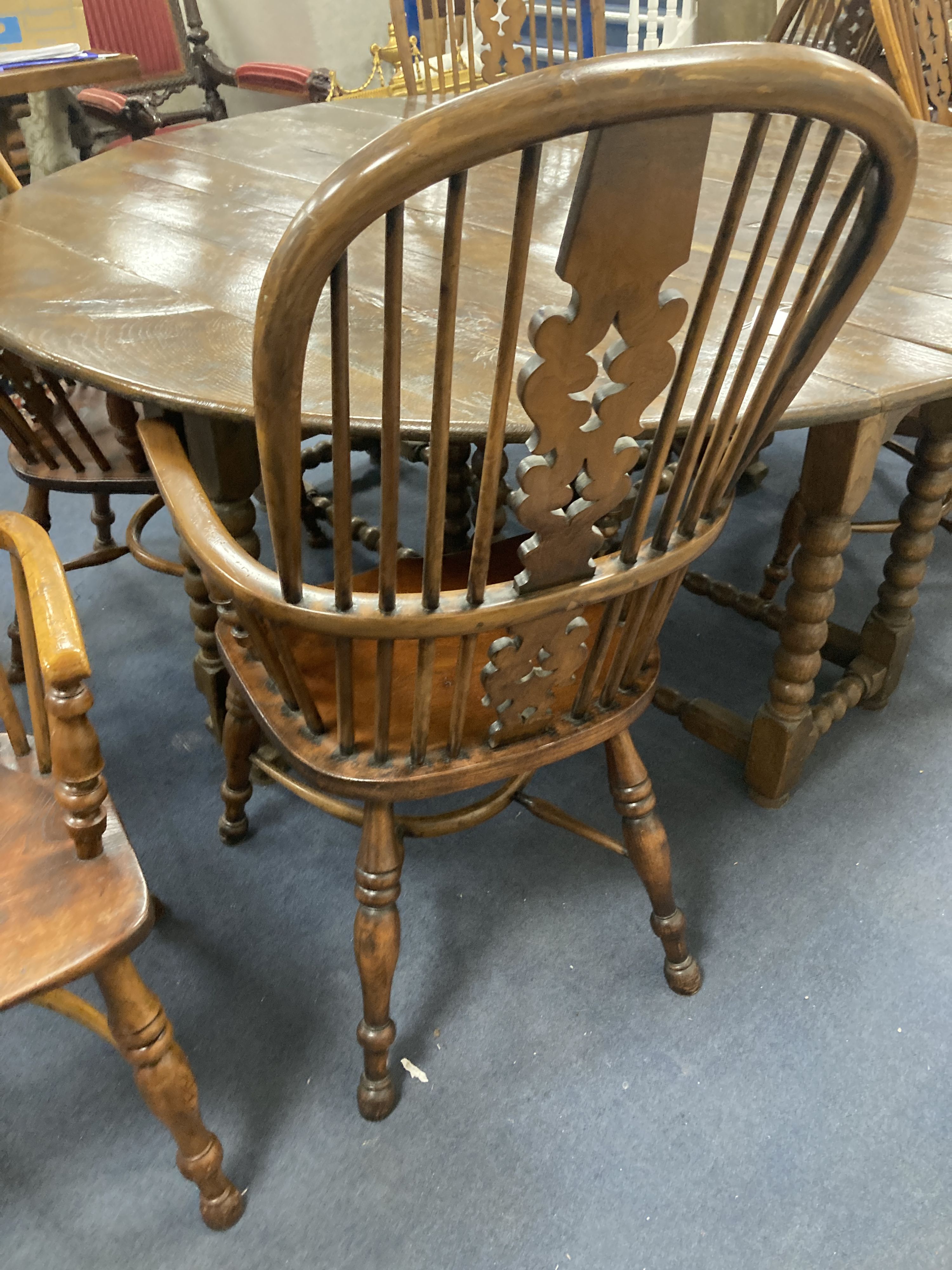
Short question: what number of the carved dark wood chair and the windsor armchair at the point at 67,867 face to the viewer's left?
0

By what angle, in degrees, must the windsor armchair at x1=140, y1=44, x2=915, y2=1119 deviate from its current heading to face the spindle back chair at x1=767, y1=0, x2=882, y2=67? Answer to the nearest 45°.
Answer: approximately 45° to its right

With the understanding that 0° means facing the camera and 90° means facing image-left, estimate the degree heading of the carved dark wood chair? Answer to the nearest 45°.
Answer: approximately 315°

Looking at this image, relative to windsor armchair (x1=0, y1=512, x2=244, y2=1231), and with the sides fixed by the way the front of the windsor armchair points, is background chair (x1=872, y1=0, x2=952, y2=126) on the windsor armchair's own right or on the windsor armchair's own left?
on the windsor armchair's own left

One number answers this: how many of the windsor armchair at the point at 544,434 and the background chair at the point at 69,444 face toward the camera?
0

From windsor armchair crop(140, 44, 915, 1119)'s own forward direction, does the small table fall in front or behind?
in front

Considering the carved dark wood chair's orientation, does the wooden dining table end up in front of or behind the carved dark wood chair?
in front

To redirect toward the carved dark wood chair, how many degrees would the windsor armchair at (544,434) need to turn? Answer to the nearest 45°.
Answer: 0° — it already faces it

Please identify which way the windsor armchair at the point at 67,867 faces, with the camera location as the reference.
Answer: facing the viewer and to the right of the viewer

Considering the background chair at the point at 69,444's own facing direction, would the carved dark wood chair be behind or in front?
in front

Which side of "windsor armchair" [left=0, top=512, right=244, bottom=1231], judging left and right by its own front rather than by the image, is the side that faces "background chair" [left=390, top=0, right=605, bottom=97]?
left

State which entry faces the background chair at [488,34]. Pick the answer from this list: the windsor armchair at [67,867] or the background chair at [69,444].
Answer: the background chair at [69,444]

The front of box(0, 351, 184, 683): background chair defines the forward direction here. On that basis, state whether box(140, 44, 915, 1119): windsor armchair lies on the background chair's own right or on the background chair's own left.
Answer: on the background chair's own right

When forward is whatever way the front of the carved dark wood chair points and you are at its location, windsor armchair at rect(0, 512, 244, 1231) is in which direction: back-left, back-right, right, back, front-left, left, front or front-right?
front-right
